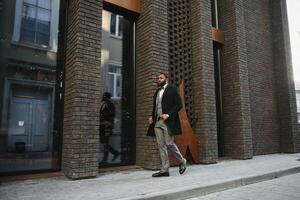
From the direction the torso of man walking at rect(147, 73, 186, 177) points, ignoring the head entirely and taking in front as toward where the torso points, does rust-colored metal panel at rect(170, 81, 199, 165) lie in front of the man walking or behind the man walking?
behind
